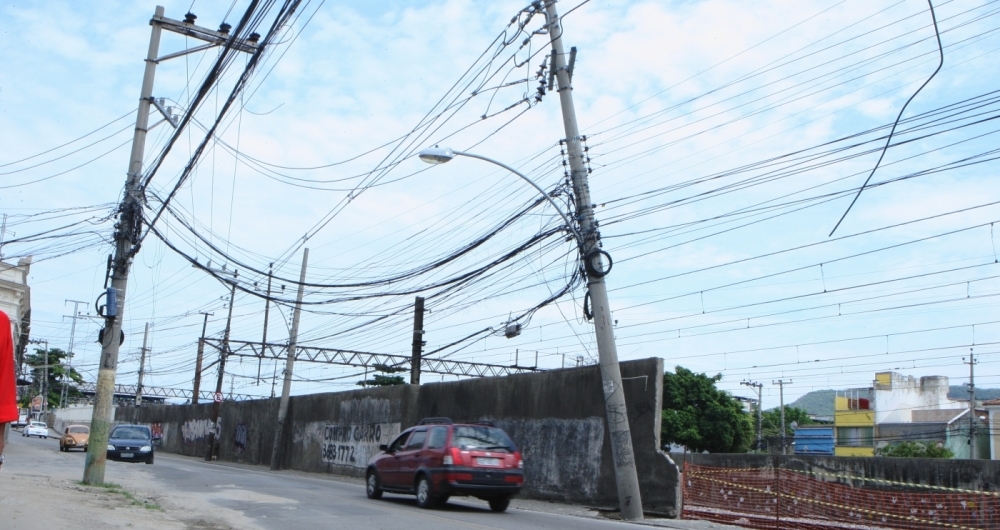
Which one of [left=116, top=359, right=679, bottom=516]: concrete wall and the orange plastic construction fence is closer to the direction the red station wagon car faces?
the concrete wall

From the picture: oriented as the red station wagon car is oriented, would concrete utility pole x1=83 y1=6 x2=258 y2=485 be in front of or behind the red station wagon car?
in front

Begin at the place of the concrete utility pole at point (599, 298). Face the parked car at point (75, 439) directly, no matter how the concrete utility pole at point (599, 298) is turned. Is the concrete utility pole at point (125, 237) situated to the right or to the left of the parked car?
left

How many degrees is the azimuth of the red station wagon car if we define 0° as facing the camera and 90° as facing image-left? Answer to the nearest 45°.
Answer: approximately 135°

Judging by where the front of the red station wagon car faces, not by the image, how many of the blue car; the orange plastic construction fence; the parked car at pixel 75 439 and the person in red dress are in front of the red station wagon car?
2

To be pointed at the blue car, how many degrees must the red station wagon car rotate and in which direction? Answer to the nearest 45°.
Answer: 0° — it already faces it

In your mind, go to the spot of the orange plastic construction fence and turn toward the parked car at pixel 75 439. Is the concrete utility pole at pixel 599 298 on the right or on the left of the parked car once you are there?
left
